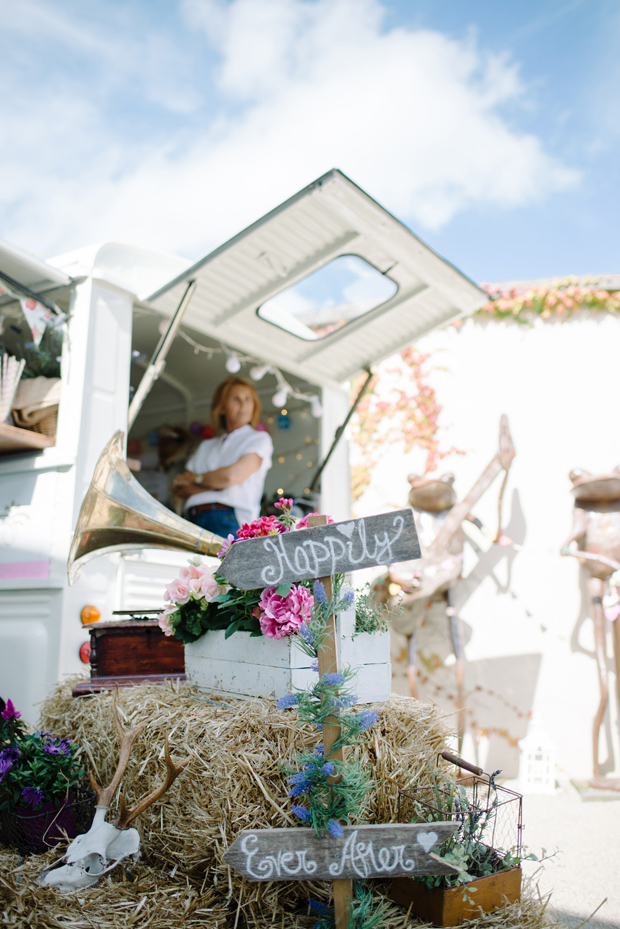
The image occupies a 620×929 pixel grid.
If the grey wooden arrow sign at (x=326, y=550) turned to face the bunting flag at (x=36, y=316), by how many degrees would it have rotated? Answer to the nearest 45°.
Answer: approximately 135° to its right

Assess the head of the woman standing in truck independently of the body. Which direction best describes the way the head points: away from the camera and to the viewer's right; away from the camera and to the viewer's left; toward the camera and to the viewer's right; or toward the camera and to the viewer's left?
toward the camera and to the viewer's right

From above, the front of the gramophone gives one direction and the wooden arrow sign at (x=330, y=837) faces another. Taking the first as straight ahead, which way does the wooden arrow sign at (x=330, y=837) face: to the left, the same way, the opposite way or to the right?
to the left

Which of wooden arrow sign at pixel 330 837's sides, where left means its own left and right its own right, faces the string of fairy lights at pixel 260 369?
back

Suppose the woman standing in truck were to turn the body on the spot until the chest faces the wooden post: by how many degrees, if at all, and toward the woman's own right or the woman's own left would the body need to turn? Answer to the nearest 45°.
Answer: approximately 45° to the woman's own left

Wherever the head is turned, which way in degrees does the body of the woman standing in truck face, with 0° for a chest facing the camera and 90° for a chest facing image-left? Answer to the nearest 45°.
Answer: approximately 45°

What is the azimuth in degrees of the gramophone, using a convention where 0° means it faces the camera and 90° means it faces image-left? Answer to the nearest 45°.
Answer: approximately 90°

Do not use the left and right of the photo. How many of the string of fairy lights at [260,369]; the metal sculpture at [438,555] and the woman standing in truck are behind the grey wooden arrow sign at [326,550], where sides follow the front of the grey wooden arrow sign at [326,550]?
3

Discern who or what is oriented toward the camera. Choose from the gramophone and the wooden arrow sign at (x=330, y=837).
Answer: the wooden arrow sign

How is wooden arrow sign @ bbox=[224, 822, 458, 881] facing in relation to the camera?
toward the camera

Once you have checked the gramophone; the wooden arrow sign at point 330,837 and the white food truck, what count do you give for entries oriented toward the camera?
1

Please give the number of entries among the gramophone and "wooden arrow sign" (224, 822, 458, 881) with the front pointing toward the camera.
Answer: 1

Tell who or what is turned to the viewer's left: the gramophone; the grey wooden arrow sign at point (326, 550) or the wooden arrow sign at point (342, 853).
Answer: the gramophone

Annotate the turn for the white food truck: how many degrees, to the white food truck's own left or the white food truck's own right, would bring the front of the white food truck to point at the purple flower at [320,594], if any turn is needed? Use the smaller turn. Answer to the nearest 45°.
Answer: approximately 180°

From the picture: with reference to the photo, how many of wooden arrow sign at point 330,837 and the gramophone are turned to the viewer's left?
1
